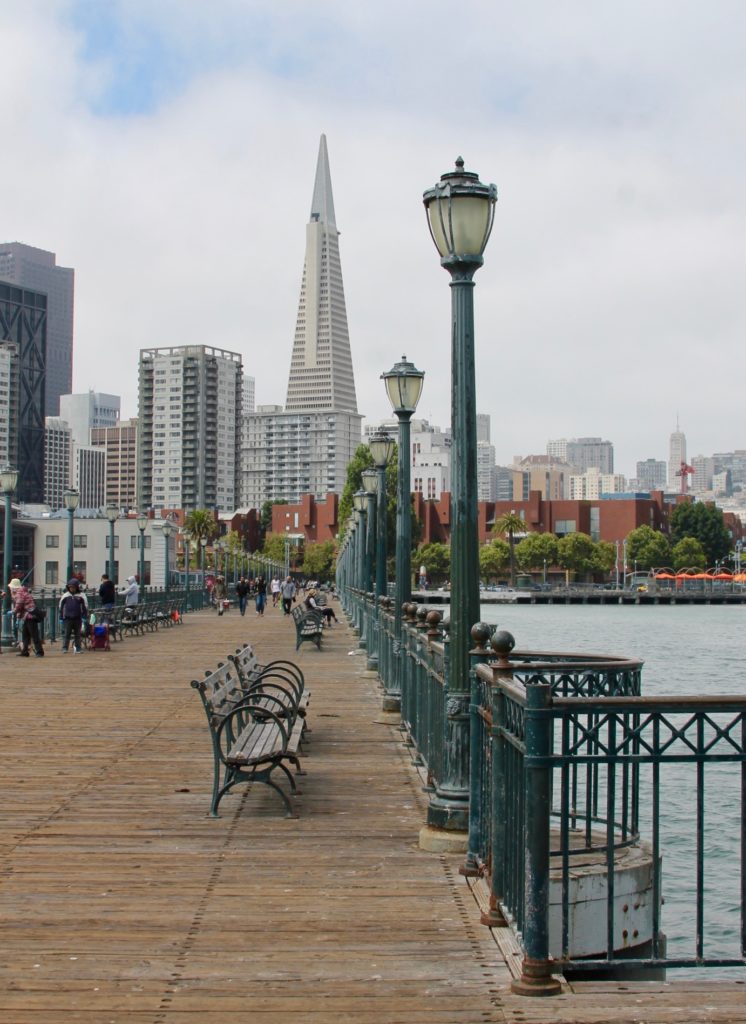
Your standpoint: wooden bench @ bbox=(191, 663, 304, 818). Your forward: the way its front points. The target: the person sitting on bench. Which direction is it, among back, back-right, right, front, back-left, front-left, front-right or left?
left

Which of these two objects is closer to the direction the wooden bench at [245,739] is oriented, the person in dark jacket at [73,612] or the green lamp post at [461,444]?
the green lamp post

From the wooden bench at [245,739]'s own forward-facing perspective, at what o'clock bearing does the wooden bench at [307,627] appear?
the wooden bench at [307,627] is roughly at 9 o'clock from the wooden bench at [245,739].

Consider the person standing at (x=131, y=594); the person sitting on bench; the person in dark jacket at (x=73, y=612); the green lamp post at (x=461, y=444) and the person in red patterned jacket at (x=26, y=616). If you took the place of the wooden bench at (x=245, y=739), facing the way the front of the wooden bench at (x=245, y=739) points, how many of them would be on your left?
4

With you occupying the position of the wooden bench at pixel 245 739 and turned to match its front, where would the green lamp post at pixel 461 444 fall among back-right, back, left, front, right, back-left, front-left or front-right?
front-right

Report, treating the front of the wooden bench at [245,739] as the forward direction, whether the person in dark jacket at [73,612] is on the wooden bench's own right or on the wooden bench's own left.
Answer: on the wooden bench's own left

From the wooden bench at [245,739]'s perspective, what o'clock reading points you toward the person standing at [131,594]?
The person standing is roughly at 9 o'clock from the wooden bench.

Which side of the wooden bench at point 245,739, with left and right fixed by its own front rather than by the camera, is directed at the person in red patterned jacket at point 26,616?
left

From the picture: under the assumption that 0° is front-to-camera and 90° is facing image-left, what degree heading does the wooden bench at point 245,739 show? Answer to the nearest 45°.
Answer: approximately 270°

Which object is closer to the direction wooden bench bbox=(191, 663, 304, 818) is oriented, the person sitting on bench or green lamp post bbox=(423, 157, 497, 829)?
the green lamp post
